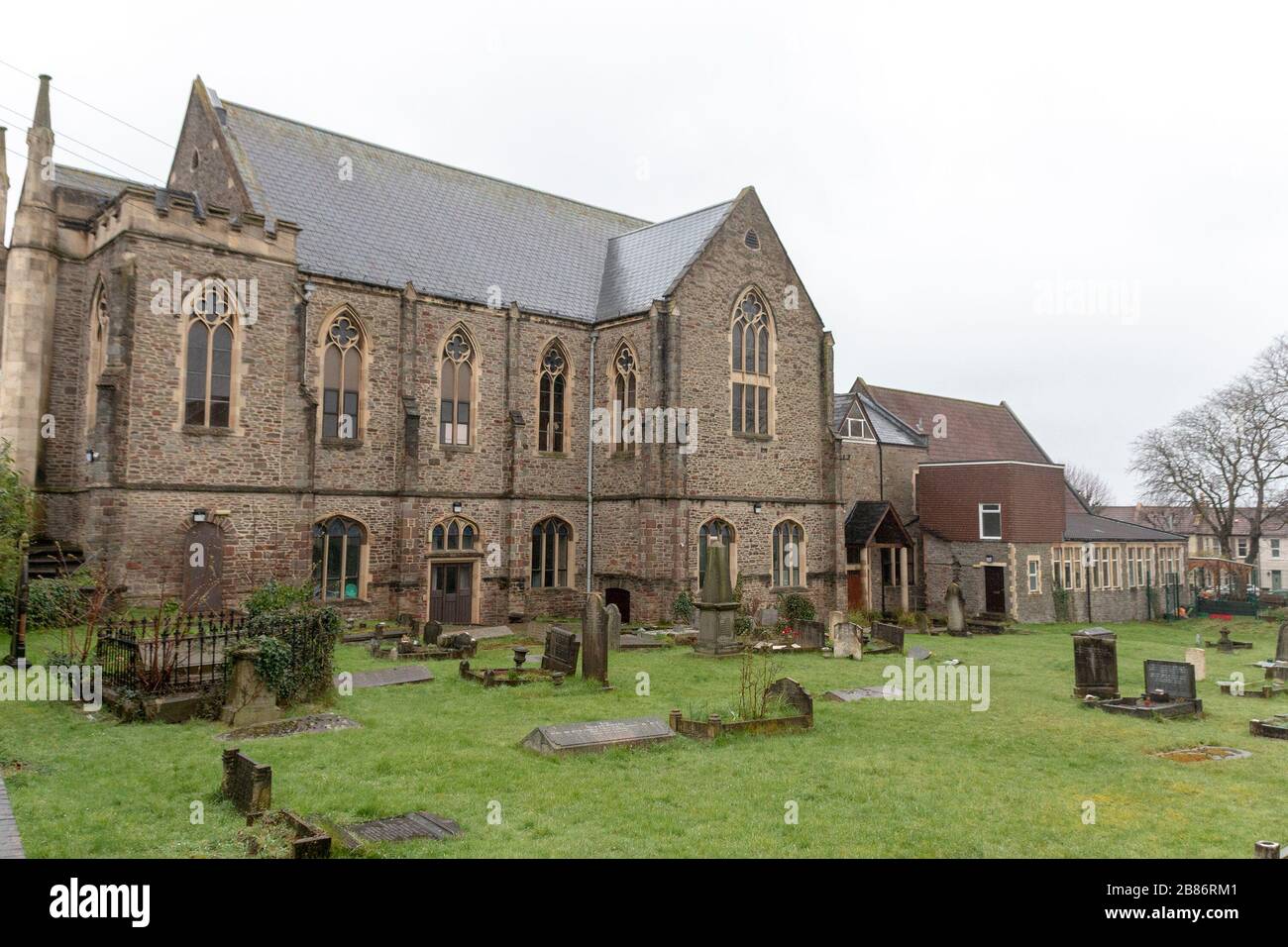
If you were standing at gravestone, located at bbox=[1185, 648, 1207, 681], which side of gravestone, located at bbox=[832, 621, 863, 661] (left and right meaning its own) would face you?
left

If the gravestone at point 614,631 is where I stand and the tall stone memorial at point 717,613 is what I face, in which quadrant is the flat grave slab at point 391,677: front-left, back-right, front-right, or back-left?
back-right

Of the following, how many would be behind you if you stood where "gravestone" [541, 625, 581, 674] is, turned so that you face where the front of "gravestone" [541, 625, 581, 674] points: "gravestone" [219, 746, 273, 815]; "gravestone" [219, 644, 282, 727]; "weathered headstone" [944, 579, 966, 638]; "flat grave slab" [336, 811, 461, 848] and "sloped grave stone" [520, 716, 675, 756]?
1

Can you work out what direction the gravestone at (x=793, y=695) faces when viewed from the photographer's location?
facing the viewer and to the left of the viewer

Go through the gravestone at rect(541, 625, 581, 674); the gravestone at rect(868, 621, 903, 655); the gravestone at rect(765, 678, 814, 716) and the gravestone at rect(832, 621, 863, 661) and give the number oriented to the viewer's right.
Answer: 0

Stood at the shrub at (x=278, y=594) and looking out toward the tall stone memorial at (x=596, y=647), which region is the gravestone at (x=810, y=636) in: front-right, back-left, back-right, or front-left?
front-left

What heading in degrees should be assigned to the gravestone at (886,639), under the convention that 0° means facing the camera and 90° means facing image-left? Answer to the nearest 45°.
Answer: approximately 45°

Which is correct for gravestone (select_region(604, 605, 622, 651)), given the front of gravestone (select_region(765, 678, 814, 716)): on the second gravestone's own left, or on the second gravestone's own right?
on the second gravestone's own right

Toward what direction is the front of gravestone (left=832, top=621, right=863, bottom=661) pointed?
toward the camera

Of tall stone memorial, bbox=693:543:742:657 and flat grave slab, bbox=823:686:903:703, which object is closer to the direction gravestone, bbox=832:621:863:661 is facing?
the flat grave slab

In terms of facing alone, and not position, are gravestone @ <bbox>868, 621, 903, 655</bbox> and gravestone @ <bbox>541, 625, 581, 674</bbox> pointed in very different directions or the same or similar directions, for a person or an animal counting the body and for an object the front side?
same or similar directions

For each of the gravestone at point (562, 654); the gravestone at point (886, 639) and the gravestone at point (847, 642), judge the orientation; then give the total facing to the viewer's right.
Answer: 0
